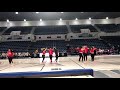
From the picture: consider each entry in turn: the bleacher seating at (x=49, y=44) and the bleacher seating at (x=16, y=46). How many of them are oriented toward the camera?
2

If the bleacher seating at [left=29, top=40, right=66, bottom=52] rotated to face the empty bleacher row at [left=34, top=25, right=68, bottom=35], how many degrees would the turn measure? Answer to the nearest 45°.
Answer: approximately 180°

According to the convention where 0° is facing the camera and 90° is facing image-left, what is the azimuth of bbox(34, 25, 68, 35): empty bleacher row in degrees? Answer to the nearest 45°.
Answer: approximately 0°

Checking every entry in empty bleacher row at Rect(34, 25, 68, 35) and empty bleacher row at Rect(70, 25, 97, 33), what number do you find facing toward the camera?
2

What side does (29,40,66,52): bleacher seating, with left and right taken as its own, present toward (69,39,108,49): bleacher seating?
left

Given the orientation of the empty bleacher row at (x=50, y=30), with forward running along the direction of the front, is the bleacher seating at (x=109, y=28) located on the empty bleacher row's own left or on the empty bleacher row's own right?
on the empty bleacher row's own left

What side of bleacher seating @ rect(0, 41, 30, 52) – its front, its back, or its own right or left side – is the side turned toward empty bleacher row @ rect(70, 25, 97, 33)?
left

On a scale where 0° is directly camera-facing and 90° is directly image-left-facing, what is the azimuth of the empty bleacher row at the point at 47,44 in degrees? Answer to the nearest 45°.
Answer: approximately 0°
